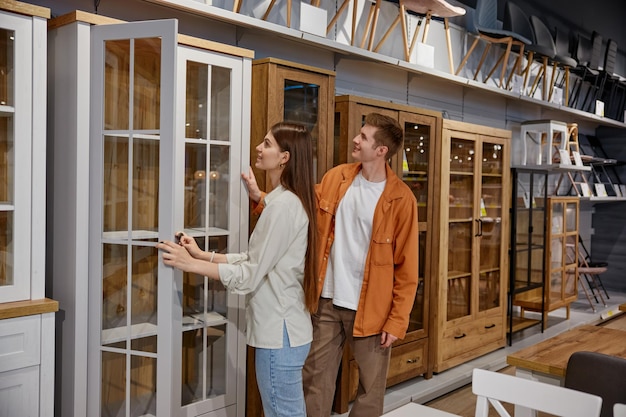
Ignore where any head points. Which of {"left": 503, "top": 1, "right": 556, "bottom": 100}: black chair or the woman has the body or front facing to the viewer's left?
the woman

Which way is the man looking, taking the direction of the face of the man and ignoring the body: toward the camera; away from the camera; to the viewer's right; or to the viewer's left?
to the viewer's left

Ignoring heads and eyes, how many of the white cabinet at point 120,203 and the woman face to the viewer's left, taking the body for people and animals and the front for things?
1

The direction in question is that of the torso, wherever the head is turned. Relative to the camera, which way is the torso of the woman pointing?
to the viewer's left

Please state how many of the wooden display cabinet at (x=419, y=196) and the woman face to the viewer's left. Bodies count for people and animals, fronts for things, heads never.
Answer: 1

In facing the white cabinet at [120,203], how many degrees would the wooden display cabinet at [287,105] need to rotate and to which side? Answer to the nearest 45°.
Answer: approximately 90° to its right

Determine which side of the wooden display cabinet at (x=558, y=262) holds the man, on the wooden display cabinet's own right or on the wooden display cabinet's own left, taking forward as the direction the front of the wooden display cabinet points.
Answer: on the wooden display cabinet's own right

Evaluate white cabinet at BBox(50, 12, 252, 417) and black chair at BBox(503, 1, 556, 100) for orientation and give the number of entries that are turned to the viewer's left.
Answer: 0

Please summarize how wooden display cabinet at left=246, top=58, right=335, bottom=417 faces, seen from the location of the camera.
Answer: facing the viewer and to the right of the viewer

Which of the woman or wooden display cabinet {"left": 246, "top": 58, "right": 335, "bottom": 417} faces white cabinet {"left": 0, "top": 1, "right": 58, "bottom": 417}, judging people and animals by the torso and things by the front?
the woman

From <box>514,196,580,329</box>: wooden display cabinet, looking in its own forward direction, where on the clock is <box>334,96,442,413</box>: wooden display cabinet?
<box>334,96,442,413</box>: wooden display cabinet is roughly at 2 o'clock from <box>514,196,580,329</box>: wooden display cabinet.

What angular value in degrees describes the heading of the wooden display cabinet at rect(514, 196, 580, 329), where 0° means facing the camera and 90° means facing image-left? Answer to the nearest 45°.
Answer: approximately 315°

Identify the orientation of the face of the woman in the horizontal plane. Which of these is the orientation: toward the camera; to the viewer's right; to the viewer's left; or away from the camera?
to the viewer's left

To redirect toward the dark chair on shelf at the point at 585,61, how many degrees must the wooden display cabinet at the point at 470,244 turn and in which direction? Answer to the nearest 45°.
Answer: approximately 90° to its left
